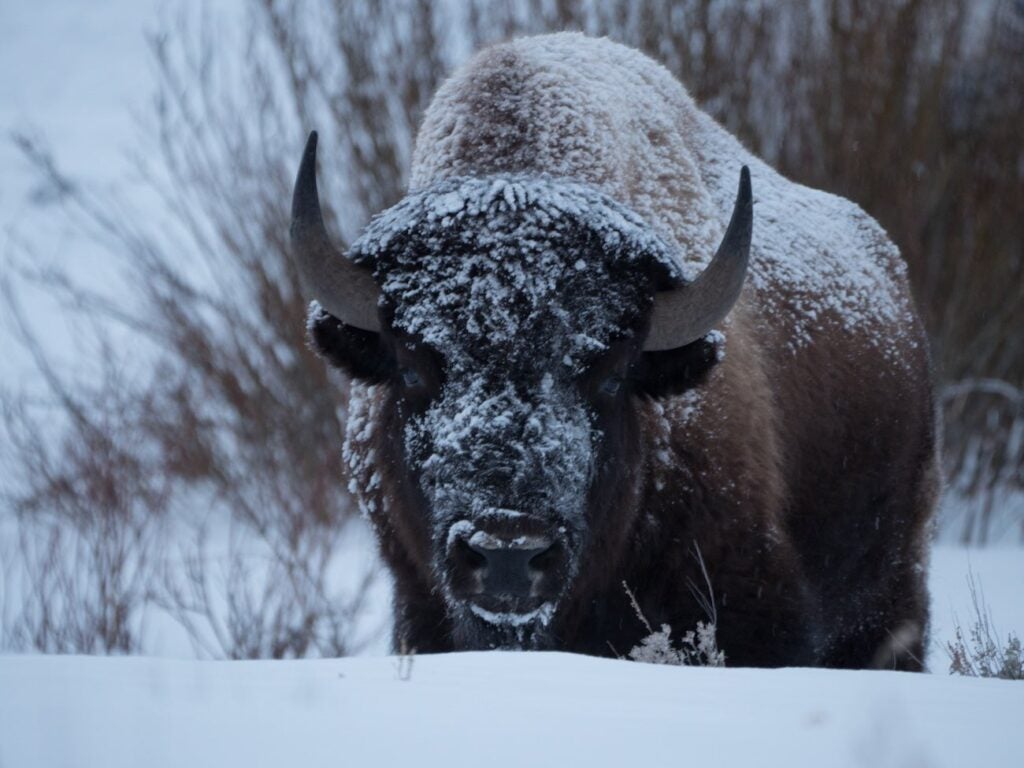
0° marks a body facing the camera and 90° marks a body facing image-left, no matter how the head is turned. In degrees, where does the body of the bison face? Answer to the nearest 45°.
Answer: approximately 45°
